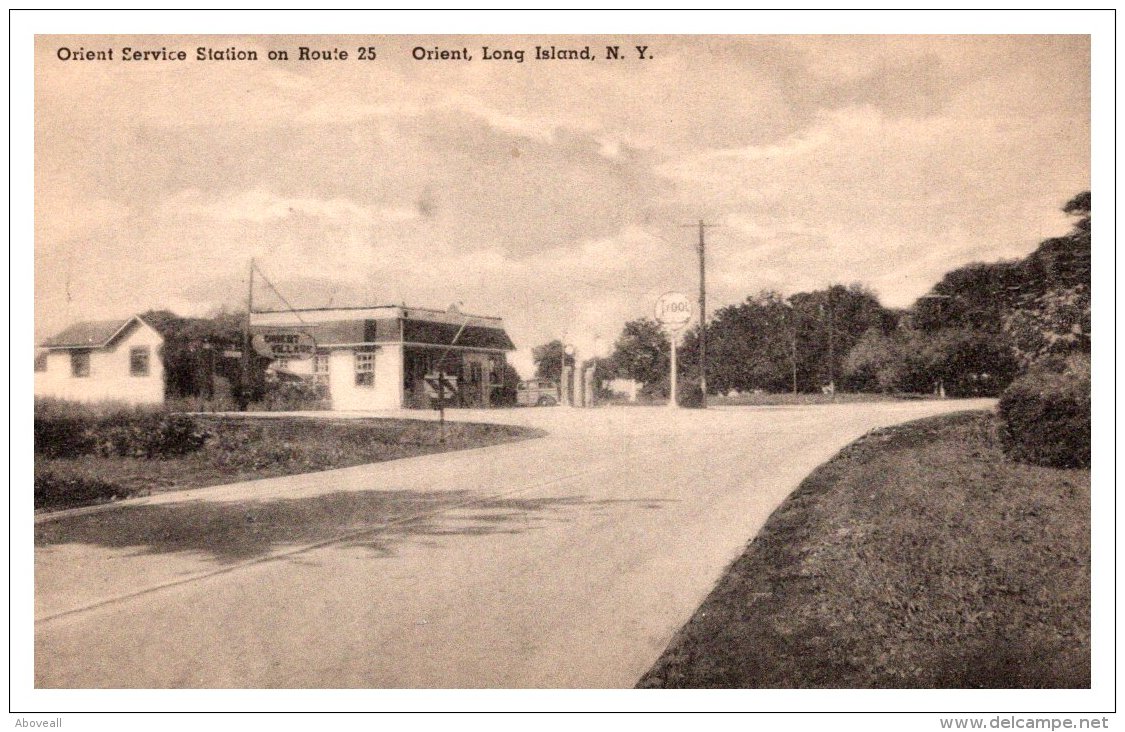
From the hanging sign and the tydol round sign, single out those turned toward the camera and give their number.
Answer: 2

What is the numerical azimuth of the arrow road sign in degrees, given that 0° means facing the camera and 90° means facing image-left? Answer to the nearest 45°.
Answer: approximately 0°

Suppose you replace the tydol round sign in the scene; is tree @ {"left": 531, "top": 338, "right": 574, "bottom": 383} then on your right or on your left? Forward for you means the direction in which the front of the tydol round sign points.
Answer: on your right

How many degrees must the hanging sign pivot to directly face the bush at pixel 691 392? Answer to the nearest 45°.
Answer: approximately 90° to its left

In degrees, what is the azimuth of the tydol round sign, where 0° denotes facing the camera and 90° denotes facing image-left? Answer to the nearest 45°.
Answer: approximately 0°
